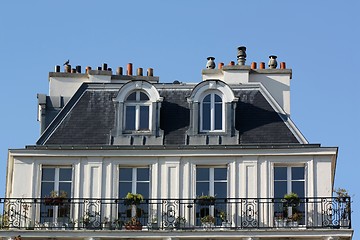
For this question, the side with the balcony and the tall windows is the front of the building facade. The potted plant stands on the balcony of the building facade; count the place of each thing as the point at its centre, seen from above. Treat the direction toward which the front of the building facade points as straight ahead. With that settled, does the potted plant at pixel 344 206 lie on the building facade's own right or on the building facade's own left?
on the building facade's own left

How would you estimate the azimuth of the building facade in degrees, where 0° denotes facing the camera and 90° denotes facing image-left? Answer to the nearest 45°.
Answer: approximately 0°
